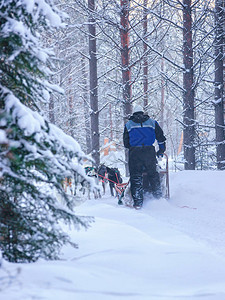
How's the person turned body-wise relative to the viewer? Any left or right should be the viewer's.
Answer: facing away from the viewer

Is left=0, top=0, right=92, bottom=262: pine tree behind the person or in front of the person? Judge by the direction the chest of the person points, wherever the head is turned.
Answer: behind
